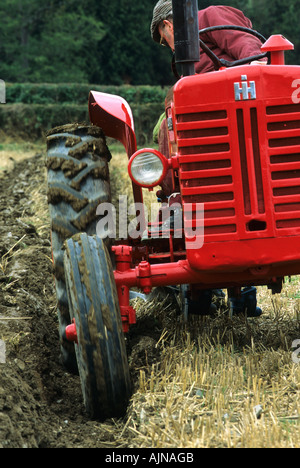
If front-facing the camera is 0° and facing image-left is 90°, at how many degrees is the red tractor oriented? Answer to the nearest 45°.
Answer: approximately 0°
